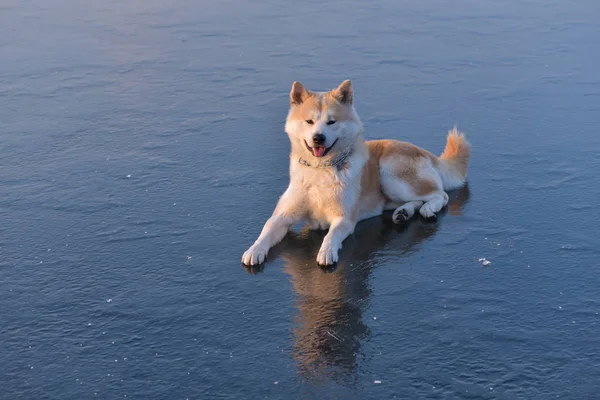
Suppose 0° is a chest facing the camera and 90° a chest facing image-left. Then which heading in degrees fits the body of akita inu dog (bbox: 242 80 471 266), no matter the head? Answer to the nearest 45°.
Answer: approximately 45°
